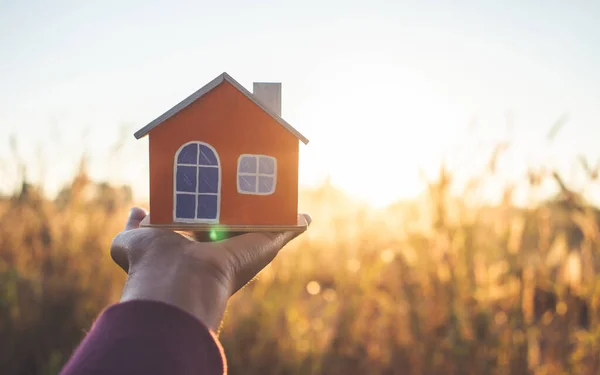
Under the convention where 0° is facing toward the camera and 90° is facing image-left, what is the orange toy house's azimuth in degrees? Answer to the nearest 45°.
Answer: approximately 0°
